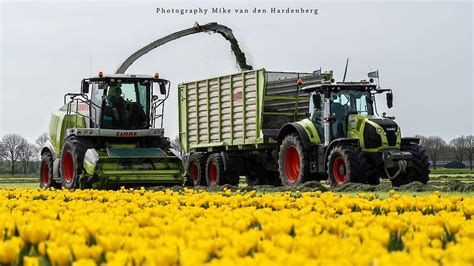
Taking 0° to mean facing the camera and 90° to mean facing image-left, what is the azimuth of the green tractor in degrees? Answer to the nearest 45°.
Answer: approximately 315°
